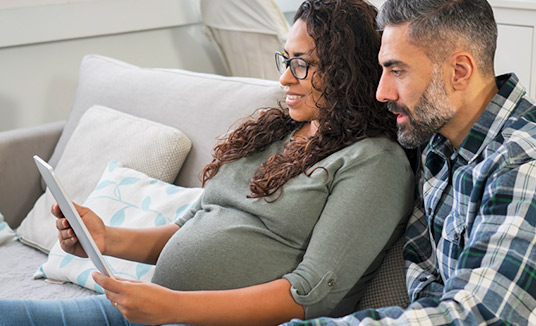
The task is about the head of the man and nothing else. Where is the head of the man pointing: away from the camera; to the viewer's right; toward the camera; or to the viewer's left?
to the viewer's left

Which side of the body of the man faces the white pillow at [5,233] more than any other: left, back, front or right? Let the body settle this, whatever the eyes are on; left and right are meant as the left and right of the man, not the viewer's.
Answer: front

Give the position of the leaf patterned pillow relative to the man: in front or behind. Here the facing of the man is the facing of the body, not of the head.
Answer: in front

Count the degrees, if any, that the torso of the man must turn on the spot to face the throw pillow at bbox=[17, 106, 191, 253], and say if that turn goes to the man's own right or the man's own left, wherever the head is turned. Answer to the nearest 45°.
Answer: approximately 45° to the man's own right

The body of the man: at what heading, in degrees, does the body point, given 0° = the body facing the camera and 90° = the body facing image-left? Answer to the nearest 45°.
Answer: approximately 90°
